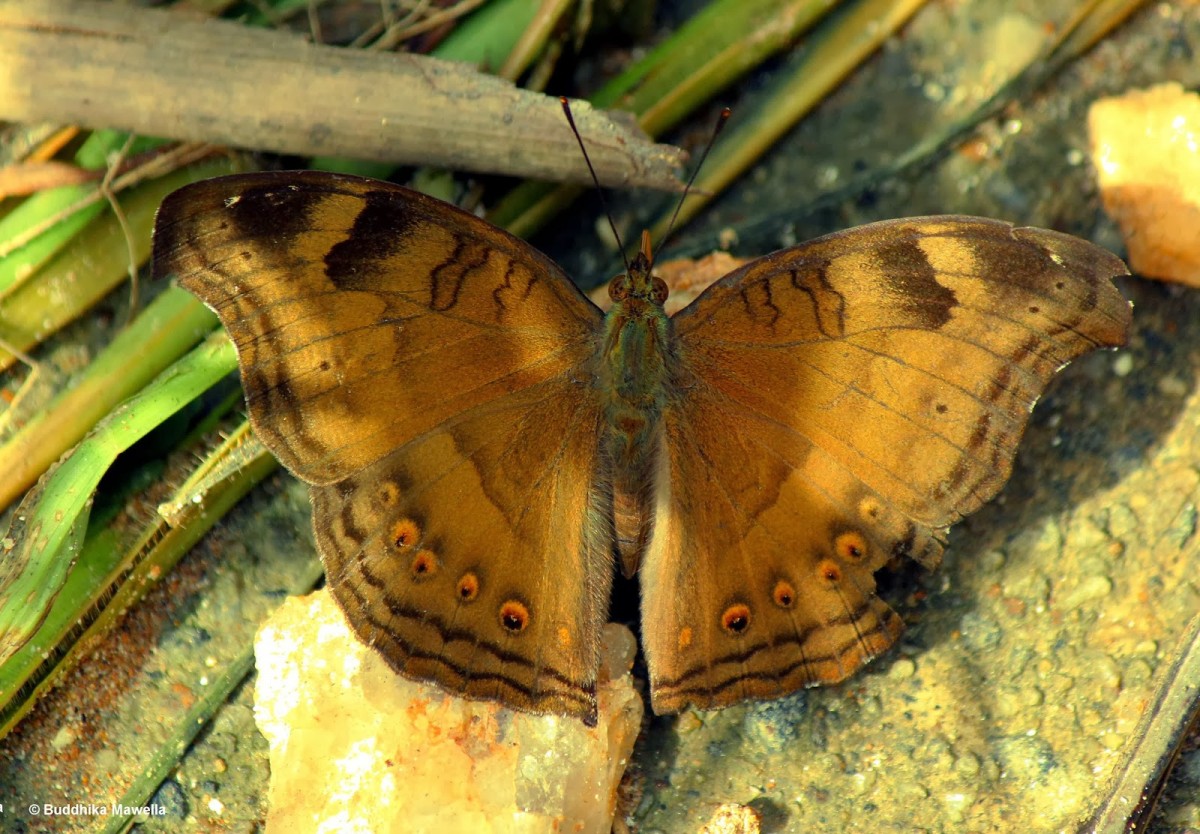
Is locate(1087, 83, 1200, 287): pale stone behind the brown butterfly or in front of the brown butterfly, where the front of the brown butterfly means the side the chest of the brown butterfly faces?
in front

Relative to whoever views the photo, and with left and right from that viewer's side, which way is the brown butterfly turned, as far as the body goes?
facing away from the viewer

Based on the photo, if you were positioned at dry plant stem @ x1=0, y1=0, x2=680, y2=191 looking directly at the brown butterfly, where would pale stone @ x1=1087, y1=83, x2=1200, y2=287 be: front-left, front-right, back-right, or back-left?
front-left

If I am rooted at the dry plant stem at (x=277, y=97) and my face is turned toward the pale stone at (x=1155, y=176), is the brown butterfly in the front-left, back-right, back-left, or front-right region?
front-right
